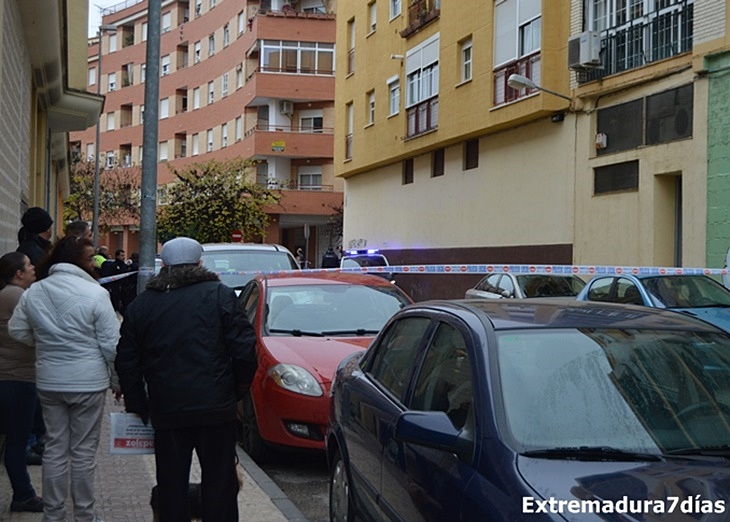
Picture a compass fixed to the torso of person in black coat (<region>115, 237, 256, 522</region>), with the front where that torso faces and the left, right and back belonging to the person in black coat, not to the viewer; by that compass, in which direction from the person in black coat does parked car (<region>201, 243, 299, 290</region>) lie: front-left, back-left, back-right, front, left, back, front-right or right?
front

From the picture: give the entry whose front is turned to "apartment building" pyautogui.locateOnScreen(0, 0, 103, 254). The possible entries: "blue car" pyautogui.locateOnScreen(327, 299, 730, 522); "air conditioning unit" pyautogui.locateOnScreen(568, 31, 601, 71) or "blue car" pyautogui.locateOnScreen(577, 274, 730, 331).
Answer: the air conditioning unit

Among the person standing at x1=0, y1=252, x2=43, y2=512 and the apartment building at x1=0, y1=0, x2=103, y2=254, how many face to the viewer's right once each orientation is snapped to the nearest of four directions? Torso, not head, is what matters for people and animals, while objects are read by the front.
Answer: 2

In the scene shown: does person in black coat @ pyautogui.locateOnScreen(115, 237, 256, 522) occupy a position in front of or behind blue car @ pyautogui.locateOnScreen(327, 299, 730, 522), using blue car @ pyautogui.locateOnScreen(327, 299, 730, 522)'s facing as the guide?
behind

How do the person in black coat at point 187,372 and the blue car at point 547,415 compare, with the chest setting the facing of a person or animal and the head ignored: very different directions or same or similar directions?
very different directions

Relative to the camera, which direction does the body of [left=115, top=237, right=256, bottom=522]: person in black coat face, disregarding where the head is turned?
away from the camera

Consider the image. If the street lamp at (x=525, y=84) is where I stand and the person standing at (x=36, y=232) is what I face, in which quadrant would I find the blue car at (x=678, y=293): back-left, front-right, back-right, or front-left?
front-left

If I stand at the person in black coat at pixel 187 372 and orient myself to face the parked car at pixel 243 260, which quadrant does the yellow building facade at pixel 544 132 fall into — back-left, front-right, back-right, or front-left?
front-right

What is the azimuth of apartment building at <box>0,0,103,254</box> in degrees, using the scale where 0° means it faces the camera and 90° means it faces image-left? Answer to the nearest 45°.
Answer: approximately 270°

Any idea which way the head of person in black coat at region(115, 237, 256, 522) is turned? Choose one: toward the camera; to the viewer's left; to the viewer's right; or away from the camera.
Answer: away from the camera

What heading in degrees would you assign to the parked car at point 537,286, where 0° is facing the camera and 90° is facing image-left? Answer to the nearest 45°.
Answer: approximately 315°

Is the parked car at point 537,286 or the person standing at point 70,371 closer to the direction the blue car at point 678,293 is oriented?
the person standing

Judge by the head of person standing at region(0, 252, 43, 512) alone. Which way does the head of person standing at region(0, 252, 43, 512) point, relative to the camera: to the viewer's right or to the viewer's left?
to the viewer's right

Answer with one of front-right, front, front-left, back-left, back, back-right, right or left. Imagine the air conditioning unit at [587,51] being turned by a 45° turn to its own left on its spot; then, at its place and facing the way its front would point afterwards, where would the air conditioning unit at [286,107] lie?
back-right

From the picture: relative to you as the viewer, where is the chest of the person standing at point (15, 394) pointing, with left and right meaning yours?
facing to the right of the viewer

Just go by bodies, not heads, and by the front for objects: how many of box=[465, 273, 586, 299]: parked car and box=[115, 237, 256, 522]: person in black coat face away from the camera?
1

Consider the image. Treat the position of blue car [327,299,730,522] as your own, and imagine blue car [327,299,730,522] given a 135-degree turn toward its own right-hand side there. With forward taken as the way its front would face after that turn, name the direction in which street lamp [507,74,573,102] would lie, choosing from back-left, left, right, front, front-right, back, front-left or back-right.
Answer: right
